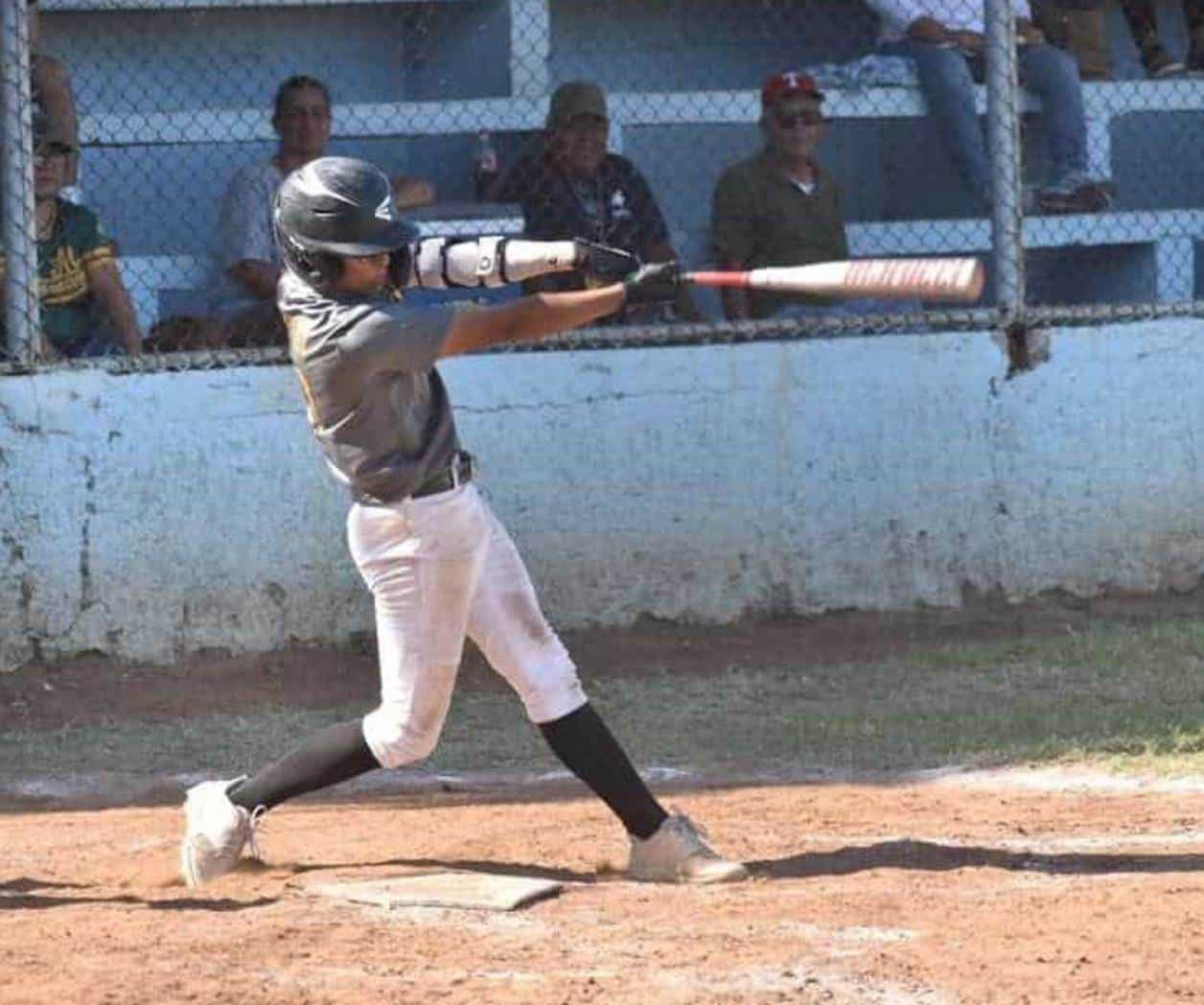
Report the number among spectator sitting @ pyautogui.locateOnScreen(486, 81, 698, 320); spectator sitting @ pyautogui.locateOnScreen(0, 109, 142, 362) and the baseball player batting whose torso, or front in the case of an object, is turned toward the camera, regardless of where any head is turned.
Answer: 2

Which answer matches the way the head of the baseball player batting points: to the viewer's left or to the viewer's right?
to the viewer's right

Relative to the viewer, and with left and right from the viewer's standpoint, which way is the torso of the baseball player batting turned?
facing to the right of the viewer

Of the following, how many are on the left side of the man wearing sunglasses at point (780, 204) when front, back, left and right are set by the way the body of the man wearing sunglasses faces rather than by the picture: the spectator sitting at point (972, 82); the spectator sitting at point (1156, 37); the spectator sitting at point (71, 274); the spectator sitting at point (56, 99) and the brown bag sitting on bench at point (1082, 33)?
3

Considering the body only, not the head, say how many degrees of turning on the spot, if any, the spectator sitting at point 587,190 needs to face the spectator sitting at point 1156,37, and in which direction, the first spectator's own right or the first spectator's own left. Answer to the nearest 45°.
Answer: approximately 135° to the first spectator's own left

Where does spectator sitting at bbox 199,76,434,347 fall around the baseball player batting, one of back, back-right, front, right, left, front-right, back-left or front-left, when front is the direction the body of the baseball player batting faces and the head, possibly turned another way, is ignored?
left

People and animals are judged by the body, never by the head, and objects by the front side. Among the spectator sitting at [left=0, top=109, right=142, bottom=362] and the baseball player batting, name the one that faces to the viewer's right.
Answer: the baseball player batting

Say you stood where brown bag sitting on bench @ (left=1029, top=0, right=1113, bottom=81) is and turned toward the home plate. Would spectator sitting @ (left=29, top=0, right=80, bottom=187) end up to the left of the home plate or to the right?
right

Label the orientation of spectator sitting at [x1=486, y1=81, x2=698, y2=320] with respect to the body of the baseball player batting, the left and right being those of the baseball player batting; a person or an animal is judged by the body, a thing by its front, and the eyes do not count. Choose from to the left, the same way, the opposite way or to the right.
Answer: to the right

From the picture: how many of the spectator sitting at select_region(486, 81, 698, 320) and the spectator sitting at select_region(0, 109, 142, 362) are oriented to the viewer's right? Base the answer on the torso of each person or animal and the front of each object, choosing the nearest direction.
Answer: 0

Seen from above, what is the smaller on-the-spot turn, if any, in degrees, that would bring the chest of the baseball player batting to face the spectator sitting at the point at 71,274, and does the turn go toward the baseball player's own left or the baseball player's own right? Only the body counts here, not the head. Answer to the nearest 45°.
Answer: approximately 90° to the baseball player's own left

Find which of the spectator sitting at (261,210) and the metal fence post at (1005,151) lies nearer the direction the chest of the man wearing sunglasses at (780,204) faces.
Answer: the metal fence post

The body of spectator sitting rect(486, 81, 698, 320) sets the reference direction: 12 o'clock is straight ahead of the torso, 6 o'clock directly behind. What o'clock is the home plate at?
The home plate is roughly at 12 o'clock from the spectator sitting.
